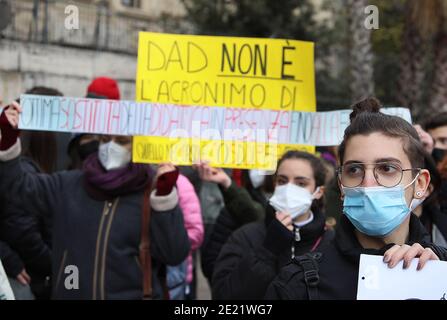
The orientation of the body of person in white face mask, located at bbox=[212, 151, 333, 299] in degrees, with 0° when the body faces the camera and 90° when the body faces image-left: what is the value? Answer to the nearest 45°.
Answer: approximately 0°

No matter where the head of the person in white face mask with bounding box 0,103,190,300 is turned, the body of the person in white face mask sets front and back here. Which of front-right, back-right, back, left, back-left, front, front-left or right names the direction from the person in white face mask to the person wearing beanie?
back

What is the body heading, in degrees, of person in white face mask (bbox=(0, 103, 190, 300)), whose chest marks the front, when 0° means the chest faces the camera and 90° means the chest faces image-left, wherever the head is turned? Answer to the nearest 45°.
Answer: approximately 0°

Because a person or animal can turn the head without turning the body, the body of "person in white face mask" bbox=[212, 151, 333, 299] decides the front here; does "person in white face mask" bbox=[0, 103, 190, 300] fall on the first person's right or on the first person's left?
on the first person's right

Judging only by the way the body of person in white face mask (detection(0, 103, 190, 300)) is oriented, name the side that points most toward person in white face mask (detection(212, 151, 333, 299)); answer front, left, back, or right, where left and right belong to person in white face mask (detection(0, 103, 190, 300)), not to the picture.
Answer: left

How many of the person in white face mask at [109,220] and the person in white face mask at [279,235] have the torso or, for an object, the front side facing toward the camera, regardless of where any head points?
2

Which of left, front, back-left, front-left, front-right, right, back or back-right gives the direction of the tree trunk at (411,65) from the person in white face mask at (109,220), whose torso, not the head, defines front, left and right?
back-left

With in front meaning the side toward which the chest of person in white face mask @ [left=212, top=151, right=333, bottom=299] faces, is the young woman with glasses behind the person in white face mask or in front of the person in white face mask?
in front

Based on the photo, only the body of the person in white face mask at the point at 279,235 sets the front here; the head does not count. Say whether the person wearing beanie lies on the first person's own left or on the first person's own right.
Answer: on the first person's own right

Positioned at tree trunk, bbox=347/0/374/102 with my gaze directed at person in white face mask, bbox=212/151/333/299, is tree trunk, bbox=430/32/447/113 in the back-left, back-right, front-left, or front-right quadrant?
back-left
